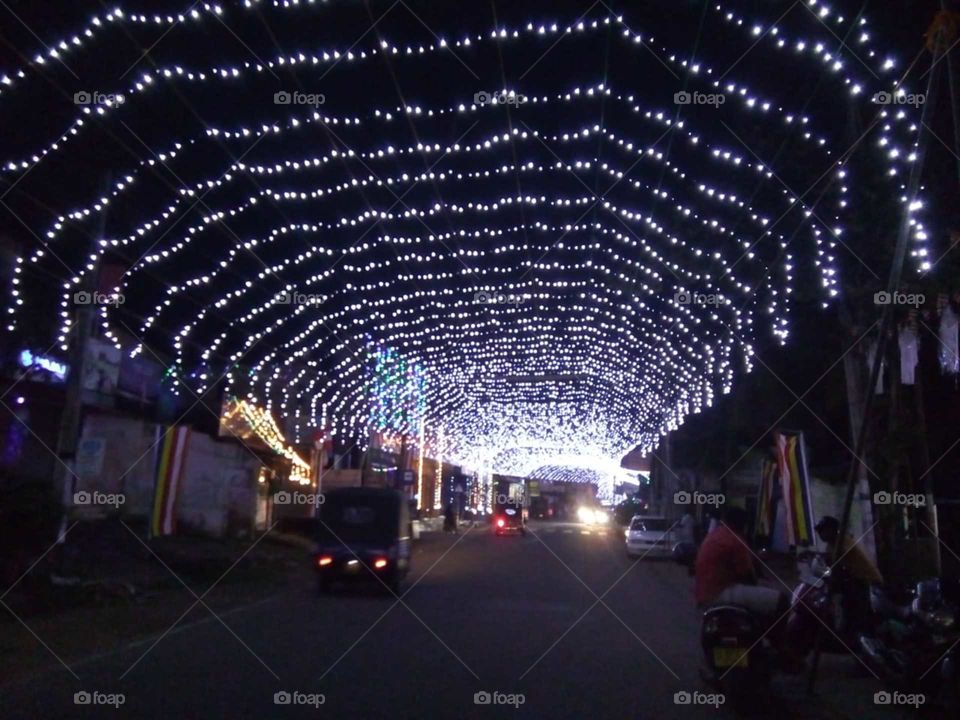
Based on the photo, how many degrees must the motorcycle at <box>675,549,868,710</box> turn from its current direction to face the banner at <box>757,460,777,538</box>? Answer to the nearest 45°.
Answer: approximately 45° to its left

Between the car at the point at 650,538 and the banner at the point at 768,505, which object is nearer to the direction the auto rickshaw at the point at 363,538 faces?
the car

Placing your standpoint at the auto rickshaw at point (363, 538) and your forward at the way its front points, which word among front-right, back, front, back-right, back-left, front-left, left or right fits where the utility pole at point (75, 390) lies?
front-left

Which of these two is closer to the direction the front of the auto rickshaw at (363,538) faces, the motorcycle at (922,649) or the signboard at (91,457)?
the signboard

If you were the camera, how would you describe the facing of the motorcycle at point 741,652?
facing away from the viewer and to the right of the viewer

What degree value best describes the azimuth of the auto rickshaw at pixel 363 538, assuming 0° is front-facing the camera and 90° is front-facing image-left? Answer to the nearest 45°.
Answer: approximately 180°

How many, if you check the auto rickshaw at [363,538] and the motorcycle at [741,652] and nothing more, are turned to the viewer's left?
0

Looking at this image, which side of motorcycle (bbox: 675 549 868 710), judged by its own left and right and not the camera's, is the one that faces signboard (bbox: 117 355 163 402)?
left
